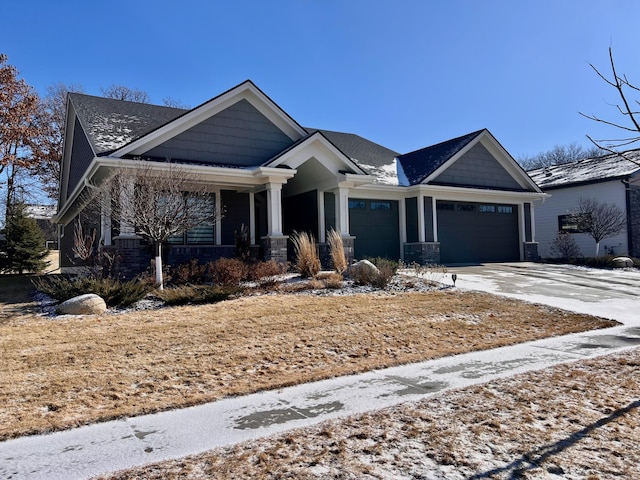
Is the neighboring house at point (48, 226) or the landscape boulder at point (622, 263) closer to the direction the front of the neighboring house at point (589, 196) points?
the landscape boulder

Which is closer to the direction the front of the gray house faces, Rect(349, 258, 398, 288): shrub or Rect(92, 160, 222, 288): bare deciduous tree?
the shrub

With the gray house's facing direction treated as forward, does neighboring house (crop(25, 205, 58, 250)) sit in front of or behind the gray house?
behind

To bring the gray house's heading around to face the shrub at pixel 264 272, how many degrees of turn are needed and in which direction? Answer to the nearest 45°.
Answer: approximately 45° to its right

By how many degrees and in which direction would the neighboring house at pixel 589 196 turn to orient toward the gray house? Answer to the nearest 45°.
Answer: approximately 90° to its right

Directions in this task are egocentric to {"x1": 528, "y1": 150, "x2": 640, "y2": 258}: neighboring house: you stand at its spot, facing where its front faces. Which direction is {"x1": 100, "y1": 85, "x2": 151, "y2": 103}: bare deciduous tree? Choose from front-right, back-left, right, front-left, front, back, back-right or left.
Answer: back-right

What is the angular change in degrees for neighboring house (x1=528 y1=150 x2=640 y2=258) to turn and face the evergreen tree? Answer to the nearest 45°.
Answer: approximately 90° to its right

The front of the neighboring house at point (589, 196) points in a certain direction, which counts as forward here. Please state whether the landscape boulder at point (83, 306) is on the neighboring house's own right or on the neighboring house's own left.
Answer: on the neighboring house's own right

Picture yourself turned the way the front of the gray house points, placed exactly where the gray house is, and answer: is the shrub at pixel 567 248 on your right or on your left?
on your left
